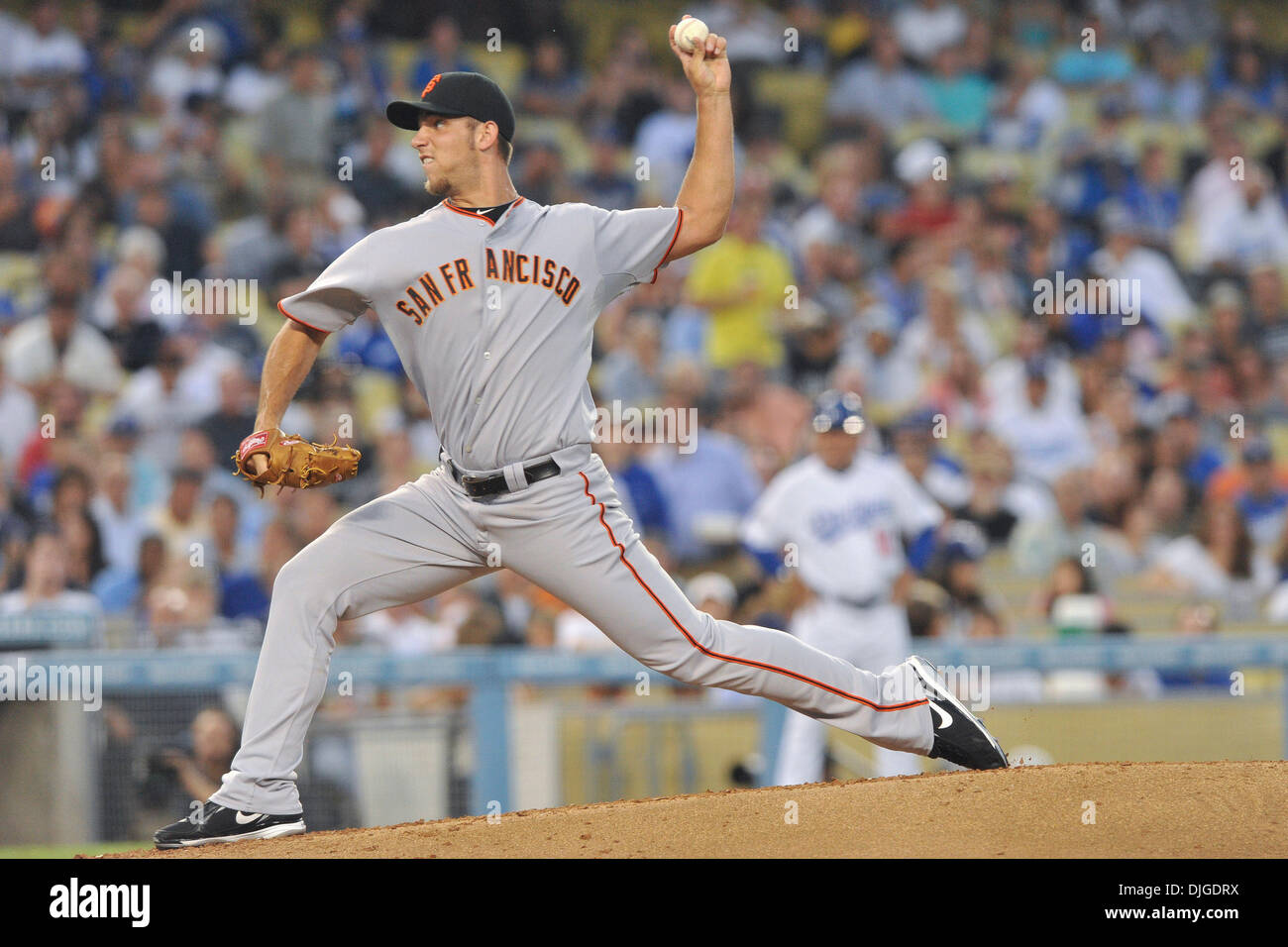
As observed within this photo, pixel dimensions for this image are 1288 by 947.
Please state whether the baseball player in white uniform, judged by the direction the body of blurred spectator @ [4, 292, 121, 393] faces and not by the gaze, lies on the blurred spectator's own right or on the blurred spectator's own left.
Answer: on the blurred spectator's own left

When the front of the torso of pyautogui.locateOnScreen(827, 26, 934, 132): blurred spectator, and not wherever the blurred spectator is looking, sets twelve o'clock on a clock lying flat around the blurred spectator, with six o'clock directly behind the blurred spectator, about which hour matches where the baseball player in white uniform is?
The baseball player in white uniform is roughly at 12 o'clock from the blurred spectator.

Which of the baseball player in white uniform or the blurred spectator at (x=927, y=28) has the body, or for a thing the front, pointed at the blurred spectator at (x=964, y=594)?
the blurred spectator at (x=927, y=28)

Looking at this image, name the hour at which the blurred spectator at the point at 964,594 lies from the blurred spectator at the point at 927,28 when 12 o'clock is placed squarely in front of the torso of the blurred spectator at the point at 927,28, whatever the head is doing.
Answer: the blurred spectator at the point at 964,594 is roughly at 12 o'clock from the blurred spectator at the point at 927,28.

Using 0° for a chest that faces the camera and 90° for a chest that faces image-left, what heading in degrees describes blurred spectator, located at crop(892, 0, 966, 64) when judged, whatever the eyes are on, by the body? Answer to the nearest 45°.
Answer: approximately 0°

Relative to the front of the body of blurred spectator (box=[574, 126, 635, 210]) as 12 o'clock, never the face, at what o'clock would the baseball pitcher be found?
The baseball pitcher is roughly at 12 o'clock from the blurred spectator.

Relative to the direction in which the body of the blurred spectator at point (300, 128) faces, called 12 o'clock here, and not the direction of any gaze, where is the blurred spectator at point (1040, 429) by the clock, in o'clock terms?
the blurred spectator at point (1040, 429) is roughly at 10 o'clock from the blurred spectator at point (300, 128).

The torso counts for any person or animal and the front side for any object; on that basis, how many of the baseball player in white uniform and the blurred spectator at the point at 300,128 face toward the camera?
2

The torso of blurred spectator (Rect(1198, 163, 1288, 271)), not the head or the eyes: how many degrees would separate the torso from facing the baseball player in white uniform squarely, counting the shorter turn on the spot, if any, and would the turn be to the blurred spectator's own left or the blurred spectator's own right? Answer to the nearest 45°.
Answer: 0° — they already face them

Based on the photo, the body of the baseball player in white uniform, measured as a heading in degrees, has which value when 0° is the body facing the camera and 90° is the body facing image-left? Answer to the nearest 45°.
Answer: approximately 0°
